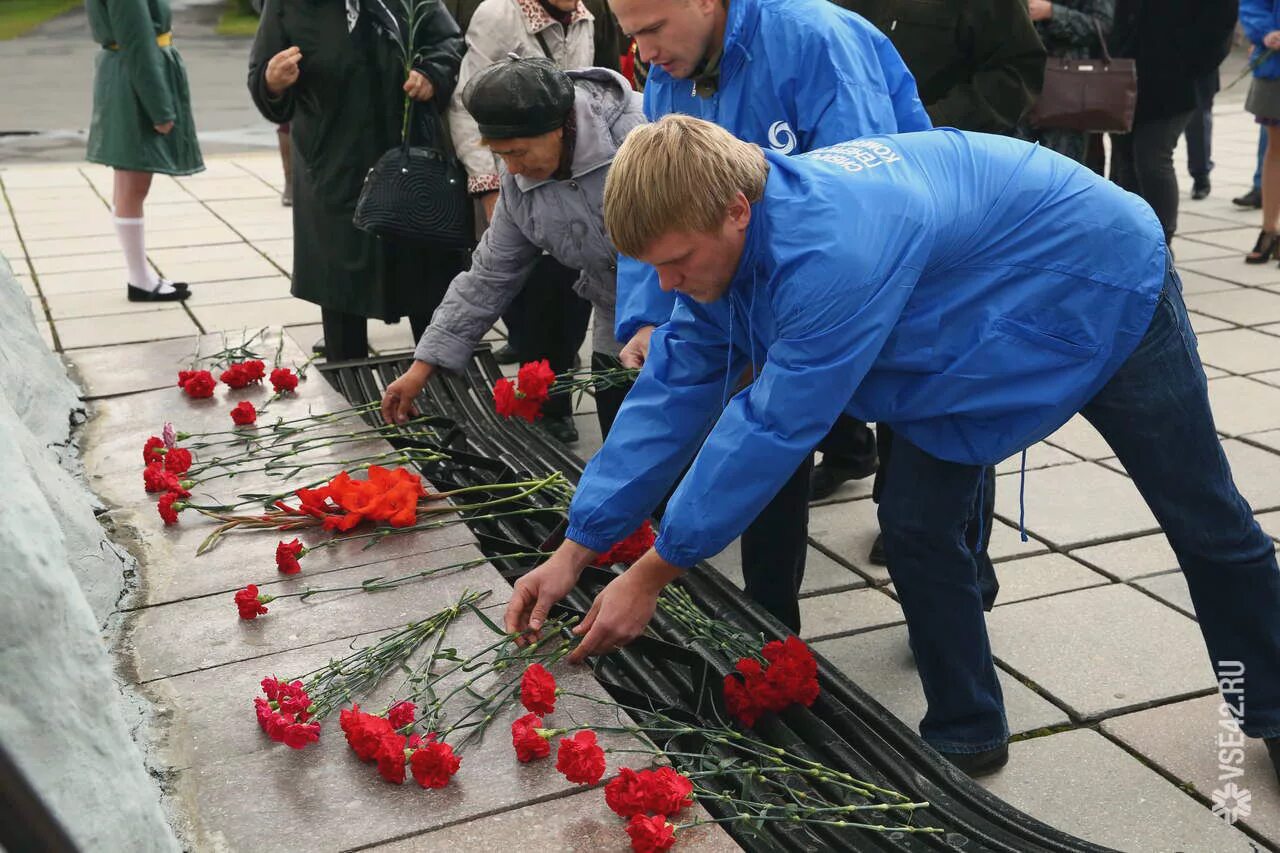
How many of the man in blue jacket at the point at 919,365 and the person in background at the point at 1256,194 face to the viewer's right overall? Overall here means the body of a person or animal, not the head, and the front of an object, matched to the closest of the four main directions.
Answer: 0

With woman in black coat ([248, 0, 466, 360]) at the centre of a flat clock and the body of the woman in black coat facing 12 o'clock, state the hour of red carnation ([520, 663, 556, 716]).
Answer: The red carnation is roughly at 12 o'clock from the woman in black coat.

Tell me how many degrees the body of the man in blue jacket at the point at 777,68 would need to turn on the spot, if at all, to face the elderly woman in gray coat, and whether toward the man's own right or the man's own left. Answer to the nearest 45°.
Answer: approximately 90° to the man's own right

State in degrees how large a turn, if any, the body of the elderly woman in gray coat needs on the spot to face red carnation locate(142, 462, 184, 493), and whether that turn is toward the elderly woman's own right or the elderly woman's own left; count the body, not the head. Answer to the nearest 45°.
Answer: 0° — they already face it

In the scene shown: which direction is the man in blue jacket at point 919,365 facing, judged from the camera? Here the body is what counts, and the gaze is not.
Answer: to the viewer's left

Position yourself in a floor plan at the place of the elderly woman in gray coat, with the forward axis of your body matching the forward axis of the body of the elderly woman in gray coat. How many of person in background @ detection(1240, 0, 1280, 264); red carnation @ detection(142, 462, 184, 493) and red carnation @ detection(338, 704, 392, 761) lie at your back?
1

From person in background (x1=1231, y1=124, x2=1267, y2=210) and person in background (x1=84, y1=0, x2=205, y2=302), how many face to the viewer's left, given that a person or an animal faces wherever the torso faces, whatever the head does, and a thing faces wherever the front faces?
1

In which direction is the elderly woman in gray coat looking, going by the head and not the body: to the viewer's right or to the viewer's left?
to the viewer's left
